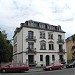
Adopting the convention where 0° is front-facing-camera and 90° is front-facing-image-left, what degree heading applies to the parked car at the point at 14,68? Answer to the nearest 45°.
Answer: approximately 90°
